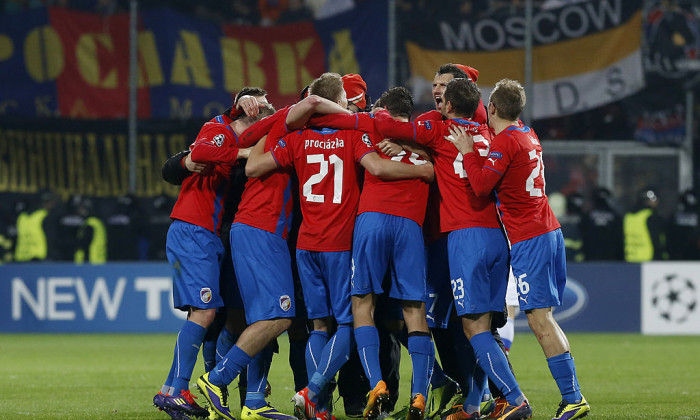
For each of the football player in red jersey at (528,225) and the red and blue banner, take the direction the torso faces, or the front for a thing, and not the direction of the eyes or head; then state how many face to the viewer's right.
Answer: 0

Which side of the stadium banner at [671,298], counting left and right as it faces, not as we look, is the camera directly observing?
front

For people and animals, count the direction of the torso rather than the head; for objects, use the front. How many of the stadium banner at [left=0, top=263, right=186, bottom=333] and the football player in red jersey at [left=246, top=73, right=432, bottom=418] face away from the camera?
1

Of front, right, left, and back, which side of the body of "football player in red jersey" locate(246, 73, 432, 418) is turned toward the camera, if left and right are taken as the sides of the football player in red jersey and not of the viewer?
back

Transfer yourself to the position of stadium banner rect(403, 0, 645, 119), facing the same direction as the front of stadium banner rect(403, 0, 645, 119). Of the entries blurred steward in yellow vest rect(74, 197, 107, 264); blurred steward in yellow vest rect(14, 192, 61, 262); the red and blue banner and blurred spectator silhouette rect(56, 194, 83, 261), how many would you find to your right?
4

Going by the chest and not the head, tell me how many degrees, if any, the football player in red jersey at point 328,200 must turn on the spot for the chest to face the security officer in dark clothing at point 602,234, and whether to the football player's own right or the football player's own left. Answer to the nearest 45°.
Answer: approximately 45° to the football player's own right

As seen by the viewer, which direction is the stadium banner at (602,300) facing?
toward the camera

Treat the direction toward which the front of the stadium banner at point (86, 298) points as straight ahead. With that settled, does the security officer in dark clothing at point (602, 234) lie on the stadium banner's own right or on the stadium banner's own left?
on the stadium banner's own left

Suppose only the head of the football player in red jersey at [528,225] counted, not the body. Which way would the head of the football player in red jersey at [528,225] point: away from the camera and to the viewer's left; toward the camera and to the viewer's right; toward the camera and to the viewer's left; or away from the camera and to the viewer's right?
away from the camera and to the viewer's left

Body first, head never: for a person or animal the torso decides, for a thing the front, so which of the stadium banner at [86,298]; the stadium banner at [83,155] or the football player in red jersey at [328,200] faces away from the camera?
the football player in red jersey

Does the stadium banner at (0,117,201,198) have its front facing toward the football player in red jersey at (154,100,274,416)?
yes

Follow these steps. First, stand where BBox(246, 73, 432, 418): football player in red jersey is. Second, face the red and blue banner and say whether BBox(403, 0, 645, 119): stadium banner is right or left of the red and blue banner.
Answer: right

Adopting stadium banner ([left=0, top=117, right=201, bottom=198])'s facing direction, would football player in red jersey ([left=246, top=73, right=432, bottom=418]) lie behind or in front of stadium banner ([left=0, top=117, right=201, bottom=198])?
in front

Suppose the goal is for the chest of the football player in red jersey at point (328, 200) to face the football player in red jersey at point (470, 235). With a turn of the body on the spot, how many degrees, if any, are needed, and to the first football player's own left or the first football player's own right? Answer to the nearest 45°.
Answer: approximately 90° to the first football player's own right
